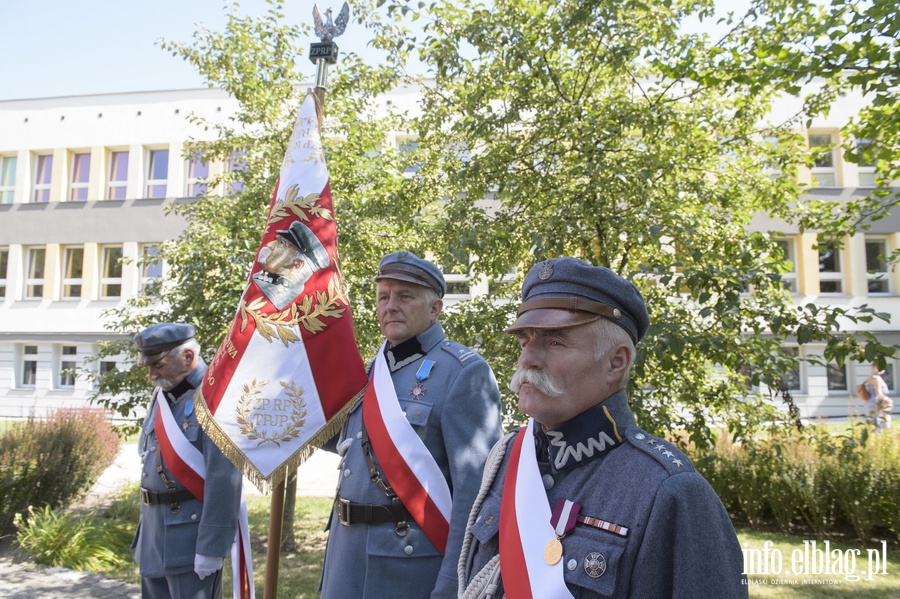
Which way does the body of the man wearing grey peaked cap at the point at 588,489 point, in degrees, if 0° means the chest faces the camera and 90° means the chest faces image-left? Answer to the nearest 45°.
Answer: approximately 45°

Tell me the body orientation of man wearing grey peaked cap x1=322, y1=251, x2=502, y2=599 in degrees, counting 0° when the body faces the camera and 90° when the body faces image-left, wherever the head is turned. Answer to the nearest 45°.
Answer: approximately 45°

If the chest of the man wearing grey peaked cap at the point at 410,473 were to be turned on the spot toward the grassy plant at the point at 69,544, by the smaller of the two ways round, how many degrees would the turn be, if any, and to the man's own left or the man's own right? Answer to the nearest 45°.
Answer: approximately 90° to the man's own right

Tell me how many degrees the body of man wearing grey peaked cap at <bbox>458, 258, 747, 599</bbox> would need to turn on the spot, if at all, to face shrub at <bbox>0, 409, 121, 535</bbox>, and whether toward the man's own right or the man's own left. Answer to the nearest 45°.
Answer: approximately 90° to the man's own right

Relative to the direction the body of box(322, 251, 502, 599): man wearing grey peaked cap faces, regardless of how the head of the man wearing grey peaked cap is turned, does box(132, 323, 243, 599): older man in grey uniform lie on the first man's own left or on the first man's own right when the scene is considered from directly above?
on the first man's own right

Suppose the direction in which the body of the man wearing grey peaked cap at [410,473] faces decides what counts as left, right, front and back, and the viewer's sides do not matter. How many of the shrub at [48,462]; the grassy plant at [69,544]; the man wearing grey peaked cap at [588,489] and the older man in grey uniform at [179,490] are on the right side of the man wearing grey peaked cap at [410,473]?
3
